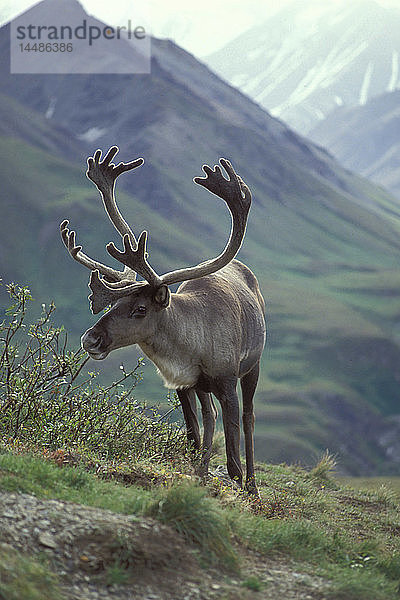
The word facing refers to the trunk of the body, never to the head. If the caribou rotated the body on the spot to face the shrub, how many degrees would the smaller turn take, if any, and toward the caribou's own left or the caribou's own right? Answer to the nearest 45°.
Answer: approximately 90° to the caribou's own right

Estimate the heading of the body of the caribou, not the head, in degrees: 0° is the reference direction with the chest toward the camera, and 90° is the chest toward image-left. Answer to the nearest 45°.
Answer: approximately 45°
